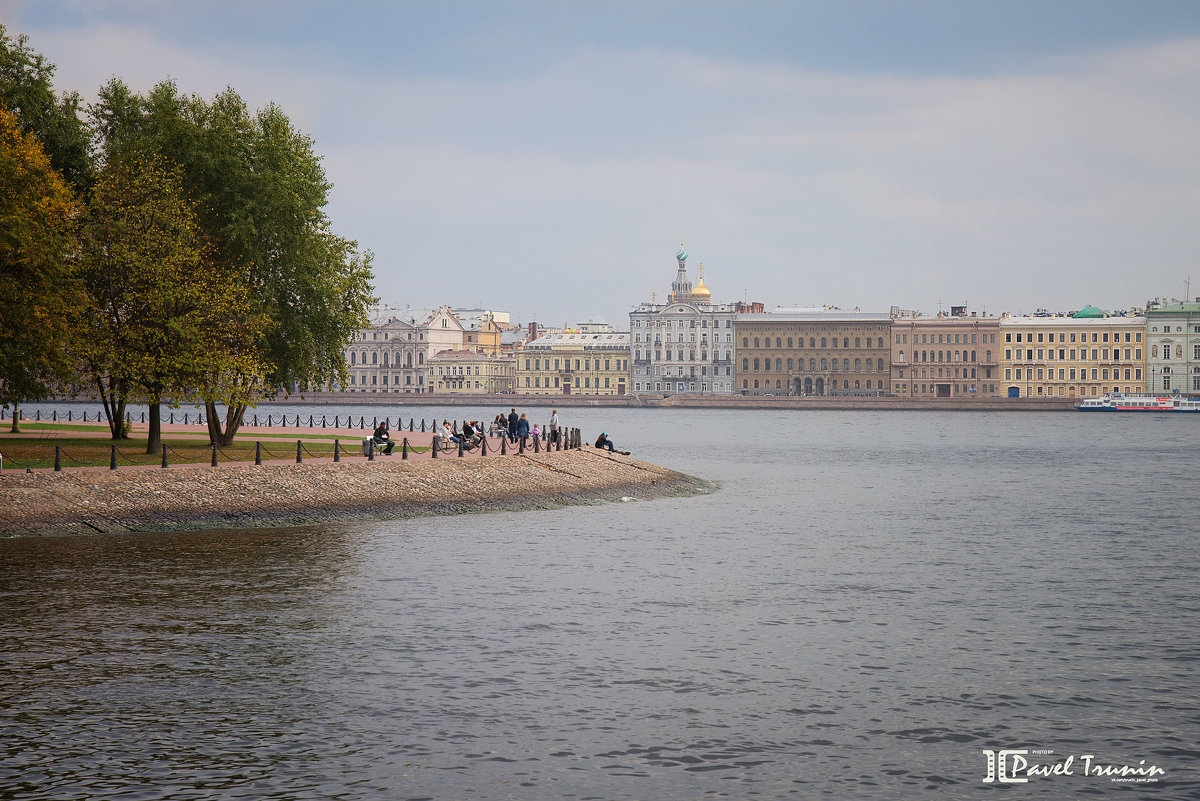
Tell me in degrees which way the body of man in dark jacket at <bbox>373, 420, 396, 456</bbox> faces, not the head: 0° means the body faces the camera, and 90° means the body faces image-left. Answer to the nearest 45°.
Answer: approximately 315°
